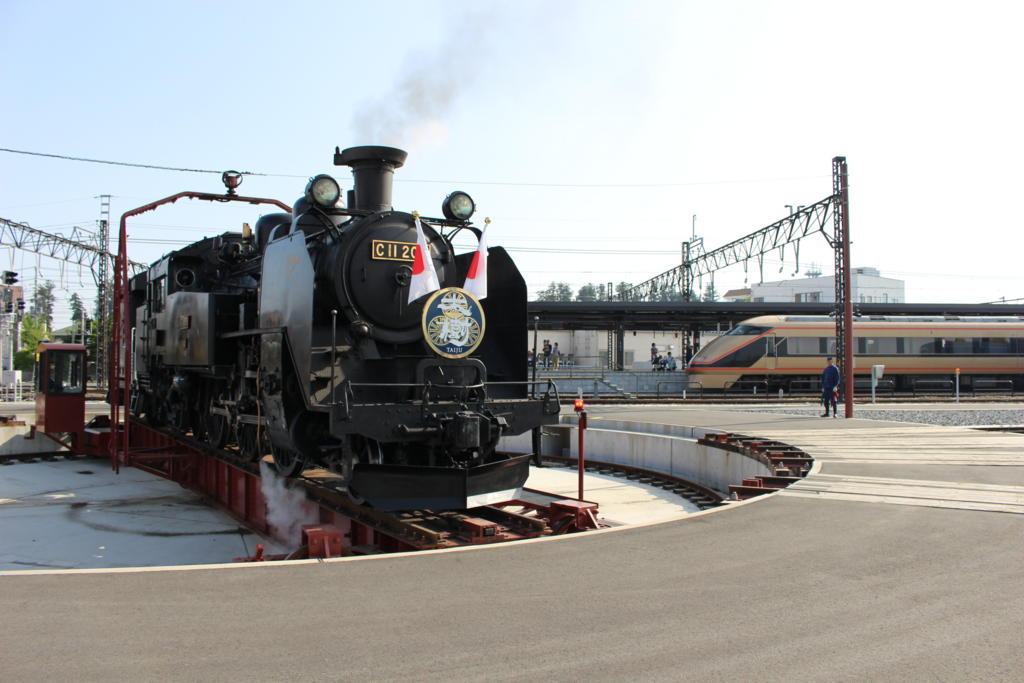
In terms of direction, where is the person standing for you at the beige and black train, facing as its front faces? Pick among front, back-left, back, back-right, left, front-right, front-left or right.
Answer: left

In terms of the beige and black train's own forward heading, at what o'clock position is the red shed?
The red shed is roughly at 10 o'clock from the beige and black train.

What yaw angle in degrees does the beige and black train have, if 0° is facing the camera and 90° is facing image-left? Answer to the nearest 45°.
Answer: approximately 90°

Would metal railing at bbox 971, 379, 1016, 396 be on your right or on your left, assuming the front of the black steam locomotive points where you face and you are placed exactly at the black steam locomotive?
on your left

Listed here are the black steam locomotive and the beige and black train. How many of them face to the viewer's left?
1

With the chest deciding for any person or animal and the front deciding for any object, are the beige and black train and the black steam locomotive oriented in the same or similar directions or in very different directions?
very different directions

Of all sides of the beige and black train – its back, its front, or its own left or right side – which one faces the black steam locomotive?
left

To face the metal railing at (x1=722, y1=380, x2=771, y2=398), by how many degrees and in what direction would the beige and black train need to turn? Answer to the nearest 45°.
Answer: approximately 45° to its left

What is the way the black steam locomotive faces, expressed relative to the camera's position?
facing the viewer and to the right of the viewer

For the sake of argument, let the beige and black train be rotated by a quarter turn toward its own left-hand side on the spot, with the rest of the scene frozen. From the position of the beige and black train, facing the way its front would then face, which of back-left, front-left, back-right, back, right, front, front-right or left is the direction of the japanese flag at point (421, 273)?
front

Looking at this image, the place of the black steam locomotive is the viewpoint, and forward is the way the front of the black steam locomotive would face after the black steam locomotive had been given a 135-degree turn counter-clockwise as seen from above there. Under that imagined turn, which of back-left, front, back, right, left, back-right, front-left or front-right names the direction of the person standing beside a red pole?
front-right

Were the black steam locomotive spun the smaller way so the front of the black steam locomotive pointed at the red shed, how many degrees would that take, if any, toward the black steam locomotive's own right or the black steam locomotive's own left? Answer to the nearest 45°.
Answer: approximately 180°
